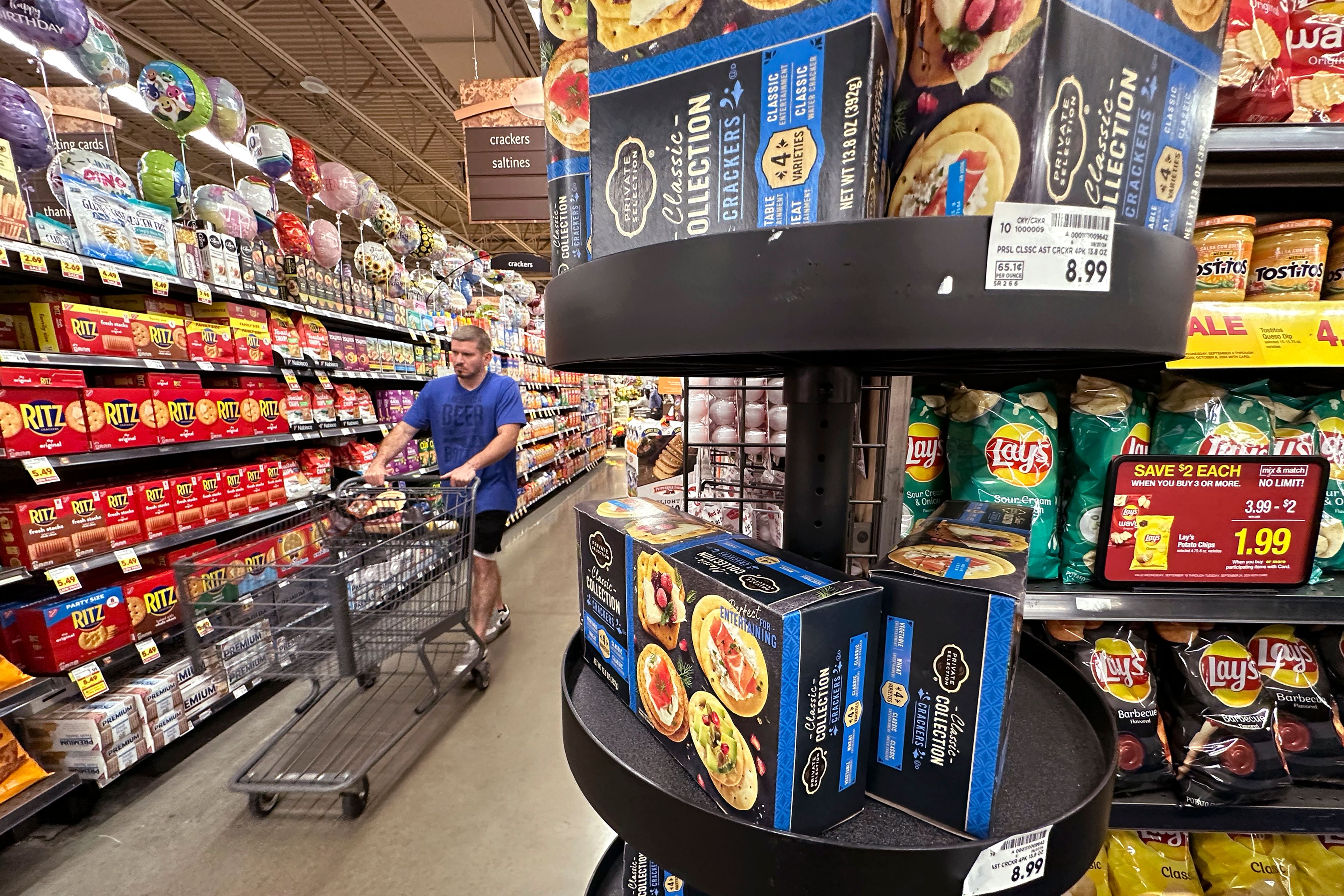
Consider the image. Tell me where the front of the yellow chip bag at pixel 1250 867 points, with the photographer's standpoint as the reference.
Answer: facing the viewer

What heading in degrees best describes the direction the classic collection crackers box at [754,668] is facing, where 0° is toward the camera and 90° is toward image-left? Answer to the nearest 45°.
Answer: approximately 45°

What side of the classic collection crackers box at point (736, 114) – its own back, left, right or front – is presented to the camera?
front

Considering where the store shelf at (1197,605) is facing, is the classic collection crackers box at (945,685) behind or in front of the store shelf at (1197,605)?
in front

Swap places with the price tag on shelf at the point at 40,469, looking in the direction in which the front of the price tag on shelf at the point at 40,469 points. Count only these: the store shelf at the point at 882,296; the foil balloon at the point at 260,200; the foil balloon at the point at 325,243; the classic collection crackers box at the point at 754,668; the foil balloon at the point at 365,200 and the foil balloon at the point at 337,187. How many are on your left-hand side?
4

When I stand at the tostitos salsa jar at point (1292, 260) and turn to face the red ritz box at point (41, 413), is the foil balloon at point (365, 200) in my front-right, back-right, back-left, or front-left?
front-right

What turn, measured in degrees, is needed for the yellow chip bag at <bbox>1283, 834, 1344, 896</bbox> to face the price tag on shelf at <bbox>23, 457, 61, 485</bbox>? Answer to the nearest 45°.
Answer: approximately 45° to its right

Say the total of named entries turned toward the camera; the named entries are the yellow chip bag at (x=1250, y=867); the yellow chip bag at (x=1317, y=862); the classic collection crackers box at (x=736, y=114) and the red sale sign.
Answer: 4

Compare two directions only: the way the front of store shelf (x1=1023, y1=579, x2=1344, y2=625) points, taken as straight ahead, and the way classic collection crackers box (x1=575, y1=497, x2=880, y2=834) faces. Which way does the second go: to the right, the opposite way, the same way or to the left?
the same way

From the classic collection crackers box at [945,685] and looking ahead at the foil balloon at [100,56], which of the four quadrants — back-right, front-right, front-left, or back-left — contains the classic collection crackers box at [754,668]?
front-left
